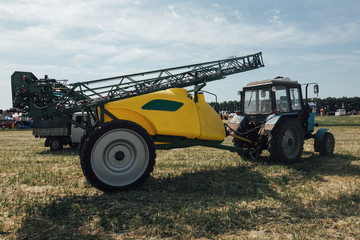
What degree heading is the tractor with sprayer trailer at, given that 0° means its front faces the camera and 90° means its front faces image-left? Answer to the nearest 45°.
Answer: approximately 270°
